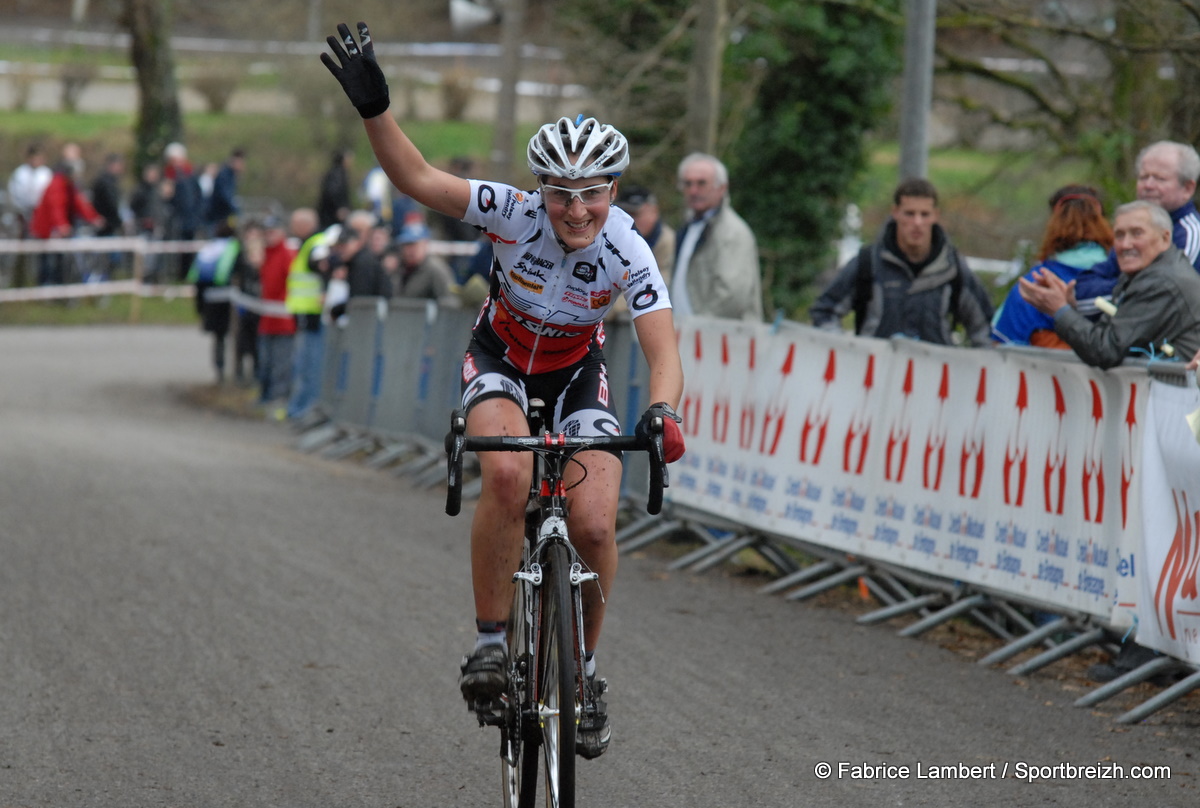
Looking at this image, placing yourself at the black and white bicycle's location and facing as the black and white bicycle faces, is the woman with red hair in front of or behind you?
behind

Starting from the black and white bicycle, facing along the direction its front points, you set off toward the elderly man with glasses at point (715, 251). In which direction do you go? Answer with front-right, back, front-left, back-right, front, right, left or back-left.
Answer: back

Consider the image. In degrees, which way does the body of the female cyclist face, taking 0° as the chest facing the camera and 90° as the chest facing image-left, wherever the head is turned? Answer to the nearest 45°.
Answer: approximately 0°

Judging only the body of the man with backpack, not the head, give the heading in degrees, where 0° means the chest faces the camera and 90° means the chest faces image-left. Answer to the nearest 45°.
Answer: approximately 0°

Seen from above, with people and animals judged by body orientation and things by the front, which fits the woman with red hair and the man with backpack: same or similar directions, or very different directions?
very different directions
